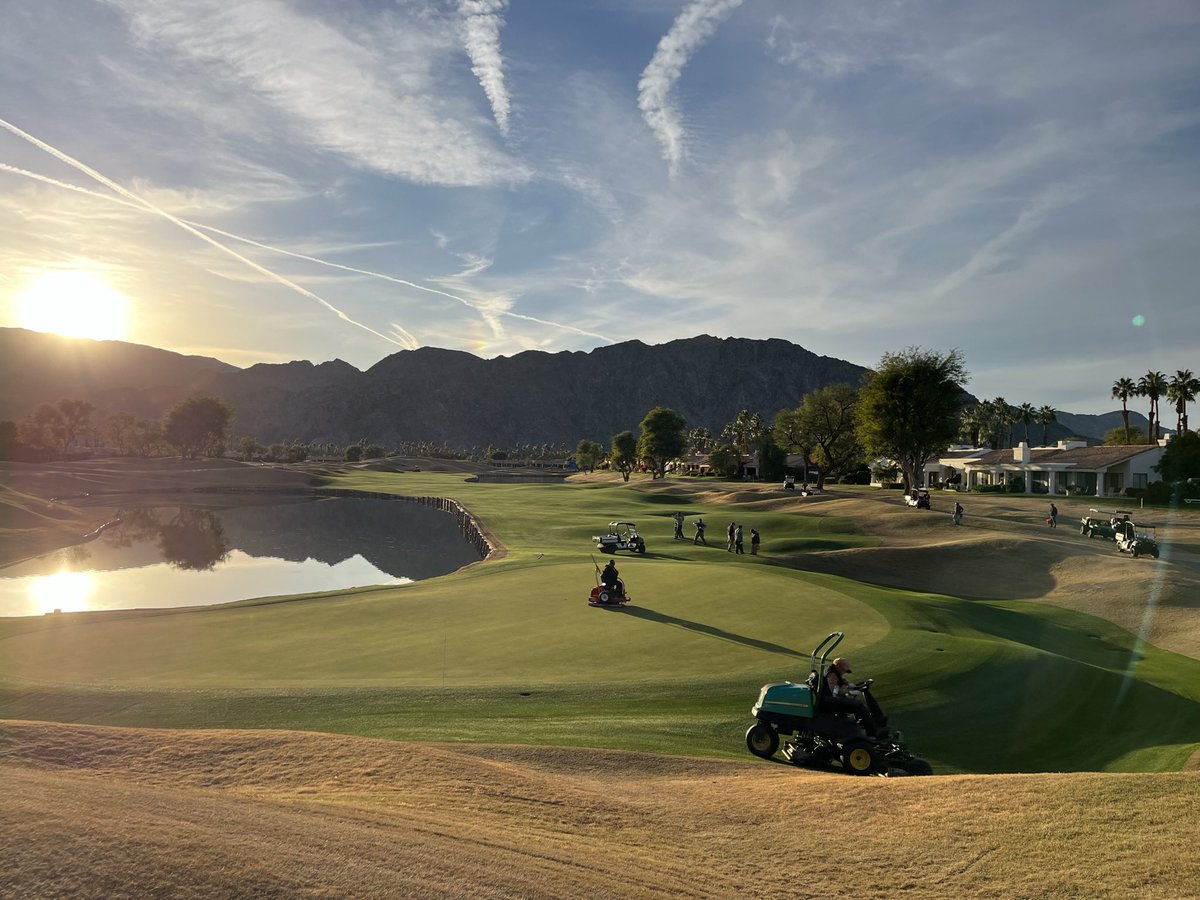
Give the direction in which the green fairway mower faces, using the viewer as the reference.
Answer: facing to the right of the viewer

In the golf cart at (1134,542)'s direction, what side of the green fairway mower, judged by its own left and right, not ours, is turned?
left

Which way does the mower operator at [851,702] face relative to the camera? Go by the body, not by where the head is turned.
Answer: to the viewer's right

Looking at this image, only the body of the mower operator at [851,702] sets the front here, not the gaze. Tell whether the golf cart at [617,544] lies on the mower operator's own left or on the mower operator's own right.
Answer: on the mower operator's own left
